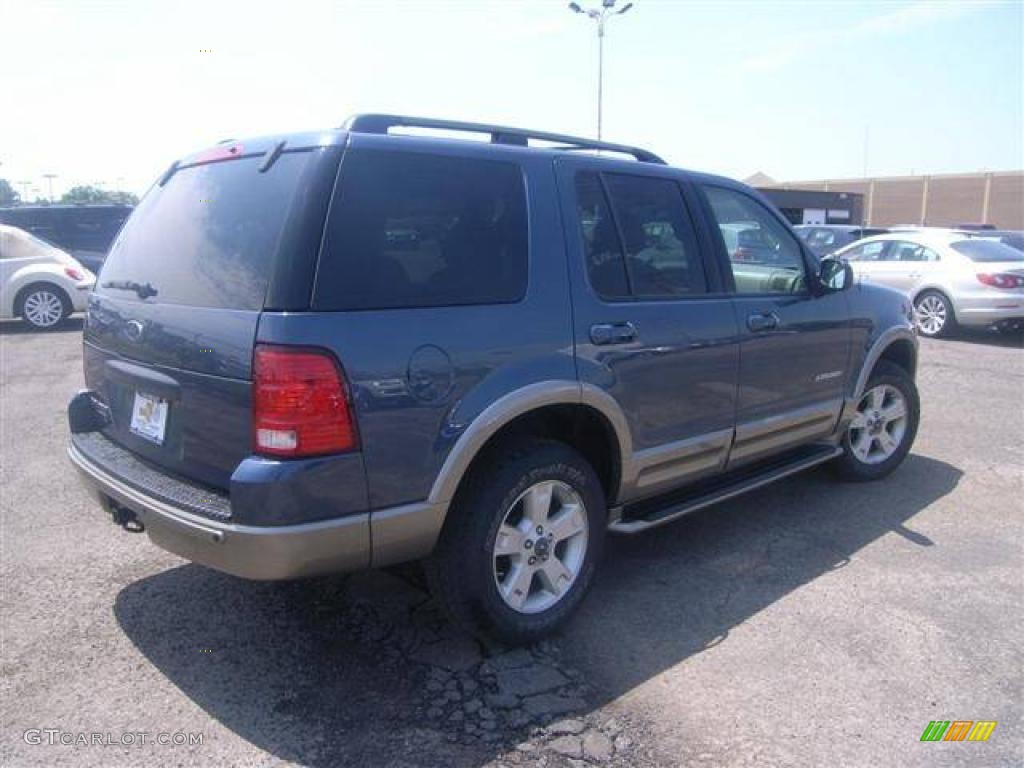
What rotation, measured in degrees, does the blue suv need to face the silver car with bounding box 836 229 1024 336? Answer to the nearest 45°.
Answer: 0° — it already faces it

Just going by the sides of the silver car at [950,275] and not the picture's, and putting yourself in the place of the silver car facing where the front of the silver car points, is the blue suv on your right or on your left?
on your left

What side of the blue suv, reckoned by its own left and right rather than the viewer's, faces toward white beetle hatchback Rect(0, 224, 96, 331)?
left

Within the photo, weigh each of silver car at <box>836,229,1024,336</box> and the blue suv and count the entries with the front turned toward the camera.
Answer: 0

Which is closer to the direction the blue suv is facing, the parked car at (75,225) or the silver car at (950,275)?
the silver car

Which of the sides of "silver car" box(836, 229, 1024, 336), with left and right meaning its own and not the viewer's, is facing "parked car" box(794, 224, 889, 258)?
front

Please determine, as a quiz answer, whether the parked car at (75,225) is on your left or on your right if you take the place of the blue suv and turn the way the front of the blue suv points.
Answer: on your left

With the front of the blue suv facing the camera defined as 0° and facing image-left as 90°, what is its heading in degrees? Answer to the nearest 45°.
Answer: approximately 225°

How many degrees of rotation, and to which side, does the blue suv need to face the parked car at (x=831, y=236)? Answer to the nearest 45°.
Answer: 0° — it already faces it

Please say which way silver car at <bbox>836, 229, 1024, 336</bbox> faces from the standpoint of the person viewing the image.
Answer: facing away from the viewer and to the left of the viewer

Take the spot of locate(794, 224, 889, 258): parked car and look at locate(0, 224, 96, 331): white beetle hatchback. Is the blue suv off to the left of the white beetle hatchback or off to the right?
left
